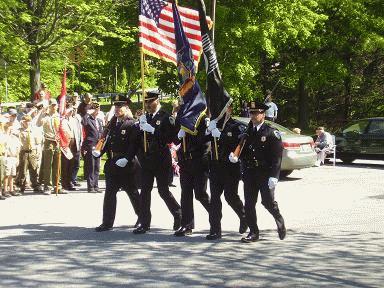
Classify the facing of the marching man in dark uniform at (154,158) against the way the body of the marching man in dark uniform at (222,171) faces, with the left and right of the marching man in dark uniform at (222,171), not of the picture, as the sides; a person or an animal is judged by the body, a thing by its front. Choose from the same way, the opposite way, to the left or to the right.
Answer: the same way

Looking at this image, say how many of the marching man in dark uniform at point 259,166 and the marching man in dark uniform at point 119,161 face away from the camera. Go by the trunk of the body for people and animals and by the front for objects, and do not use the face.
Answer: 0

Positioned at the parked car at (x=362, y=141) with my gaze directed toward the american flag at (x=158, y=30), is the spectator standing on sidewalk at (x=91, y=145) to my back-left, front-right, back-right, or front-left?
front-right

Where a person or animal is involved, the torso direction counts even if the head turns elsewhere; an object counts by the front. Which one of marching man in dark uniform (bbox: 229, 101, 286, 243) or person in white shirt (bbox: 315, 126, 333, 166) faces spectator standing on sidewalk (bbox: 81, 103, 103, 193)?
the person in white shirt

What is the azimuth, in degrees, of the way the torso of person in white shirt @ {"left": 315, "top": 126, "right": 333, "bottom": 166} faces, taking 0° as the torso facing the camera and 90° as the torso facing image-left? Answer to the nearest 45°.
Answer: approximately 45°

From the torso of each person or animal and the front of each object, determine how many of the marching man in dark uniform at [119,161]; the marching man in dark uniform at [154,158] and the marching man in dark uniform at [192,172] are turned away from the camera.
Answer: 0

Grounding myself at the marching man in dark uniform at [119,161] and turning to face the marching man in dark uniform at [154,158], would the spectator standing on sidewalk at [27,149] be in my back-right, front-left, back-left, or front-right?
back-left

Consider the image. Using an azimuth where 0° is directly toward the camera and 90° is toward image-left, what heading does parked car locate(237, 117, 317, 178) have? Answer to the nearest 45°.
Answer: approximately 135°

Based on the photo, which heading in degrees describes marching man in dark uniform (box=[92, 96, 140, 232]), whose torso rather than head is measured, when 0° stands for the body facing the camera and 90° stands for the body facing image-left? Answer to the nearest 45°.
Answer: approximately 45°

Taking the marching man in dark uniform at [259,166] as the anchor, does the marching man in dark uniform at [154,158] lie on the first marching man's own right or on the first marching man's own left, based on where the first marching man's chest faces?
on the first marching man's own right

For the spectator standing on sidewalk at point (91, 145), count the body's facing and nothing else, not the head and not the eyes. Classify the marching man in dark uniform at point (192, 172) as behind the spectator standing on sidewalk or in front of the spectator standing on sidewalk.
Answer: in front

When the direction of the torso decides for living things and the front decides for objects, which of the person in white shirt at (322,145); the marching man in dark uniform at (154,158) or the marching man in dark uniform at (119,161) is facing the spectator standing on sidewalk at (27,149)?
the person in white shirt

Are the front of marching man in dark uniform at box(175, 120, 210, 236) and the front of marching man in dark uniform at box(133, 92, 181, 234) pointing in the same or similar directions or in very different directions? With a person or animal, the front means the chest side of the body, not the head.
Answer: same or similar directions
